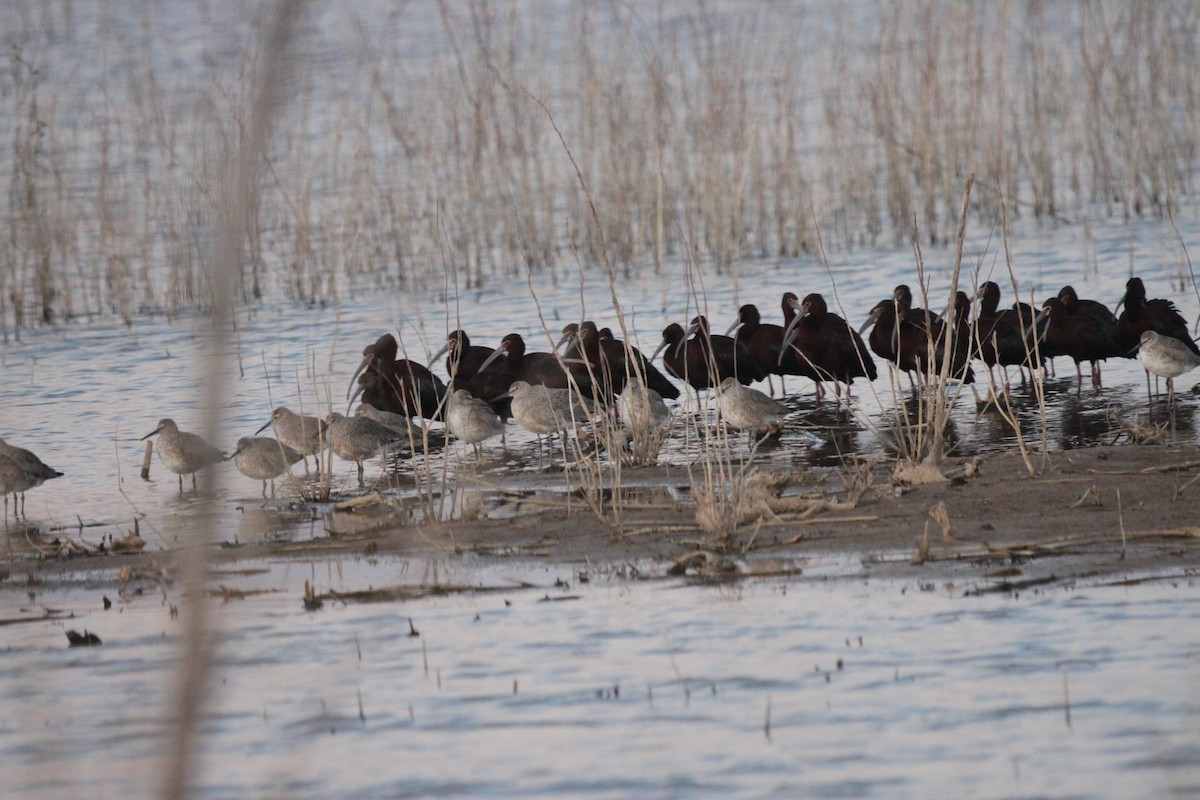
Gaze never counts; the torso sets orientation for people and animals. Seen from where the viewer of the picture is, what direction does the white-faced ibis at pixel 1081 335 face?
facing to the left of the viewer

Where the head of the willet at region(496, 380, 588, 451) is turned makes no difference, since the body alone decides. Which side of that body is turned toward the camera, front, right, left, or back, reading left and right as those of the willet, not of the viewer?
left

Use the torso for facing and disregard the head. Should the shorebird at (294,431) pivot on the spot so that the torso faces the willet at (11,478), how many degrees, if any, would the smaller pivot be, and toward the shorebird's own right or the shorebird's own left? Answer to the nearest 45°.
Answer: approximately 45° to the shorebird's own left

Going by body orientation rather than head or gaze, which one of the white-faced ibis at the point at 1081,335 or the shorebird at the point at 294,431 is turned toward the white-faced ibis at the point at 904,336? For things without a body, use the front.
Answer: the white-faced ibis at the point at 1081,335

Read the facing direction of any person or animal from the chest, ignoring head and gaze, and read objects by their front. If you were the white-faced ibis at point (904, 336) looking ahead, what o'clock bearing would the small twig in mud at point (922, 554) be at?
The small twig in mud is roughly at 9 o'clock from the white-faced ibis.

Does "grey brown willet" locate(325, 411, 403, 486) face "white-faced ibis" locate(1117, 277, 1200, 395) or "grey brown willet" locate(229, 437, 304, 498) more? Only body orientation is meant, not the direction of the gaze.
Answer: the grey brown willet

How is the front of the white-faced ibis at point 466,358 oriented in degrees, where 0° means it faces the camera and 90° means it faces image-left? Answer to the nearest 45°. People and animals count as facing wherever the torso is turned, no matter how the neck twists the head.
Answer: approximately 90°

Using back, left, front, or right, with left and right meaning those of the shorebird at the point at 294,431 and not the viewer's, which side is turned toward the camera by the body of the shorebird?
left

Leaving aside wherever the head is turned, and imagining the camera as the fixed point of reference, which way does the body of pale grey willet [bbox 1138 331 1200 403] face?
to the viewer's left

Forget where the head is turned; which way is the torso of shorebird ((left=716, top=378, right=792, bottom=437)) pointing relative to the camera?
to the viewer's left

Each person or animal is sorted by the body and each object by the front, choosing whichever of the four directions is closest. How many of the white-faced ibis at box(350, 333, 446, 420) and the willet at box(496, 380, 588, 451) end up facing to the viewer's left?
2
